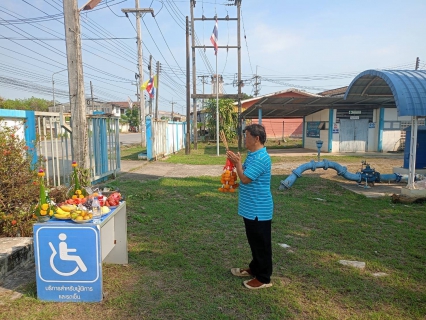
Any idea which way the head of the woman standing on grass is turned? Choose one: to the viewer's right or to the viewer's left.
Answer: to the viewer's left

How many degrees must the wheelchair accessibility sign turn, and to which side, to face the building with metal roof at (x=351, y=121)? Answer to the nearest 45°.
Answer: approximately 135° to its left

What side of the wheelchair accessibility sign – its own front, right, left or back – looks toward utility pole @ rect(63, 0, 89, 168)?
back

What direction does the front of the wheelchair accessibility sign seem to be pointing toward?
toward the camera

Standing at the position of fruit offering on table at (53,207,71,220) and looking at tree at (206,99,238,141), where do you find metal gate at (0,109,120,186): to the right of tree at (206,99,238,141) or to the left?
left

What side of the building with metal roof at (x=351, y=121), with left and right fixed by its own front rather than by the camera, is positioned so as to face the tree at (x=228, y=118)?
right

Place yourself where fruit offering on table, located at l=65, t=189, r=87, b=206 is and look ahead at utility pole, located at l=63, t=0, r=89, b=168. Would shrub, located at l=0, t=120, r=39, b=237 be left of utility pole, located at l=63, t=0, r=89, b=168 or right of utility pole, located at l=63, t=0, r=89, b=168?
left

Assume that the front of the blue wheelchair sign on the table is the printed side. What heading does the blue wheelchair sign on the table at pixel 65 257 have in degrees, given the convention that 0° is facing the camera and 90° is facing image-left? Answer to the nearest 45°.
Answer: approximately 0°

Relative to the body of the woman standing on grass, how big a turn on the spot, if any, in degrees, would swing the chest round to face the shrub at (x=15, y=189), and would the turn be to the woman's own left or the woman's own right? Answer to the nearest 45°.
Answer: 0° — they already face it

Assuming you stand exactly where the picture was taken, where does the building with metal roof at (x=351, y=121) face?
facing the viewer

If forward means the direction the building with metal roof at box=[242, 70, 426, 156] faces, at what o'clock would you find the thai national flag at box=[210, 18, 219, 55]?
The thai national flag is roughly at 2 o'clock from the building with metal roof.

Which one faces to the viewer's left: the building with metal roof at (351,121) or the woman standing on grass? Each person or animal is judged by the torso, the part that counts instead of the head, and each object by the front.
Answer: the woman standing on grass

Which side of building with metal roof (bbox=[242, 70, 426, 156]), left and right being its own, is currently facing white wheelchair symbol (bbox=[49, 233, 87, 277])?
front

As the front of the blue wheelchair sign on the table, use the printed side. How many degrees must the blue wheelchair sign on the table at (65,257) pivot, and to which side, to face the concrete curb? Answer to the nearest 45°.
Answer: approximately 135° to its right

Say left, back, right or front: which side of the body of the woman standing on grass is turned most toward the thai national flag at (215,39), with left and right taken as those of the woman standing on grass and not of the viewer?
right

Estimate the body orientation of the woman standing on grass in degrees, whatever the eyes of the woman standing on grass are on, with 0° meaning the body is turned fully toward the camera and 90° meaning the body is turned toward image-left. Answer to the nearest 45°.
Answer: approximately 90°
